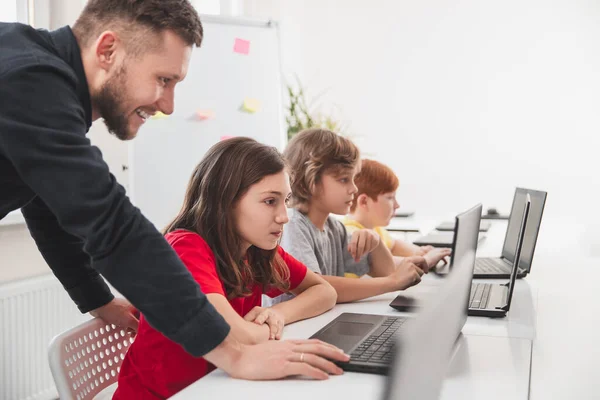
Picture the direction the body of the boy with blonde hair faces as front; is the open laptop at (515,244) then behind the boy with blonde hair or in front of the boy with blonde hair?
in front

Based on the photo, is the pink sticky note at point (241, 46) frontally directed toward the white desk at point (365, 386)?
yes

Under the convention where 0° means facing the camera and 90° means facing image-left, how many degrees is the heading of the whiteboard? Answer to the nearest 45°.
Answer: approximately 0°

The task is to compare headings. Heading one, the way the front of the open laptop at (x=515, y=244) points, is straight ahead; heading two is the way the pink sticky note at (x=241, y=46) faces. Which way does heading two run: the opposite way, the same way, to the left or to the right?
to the left

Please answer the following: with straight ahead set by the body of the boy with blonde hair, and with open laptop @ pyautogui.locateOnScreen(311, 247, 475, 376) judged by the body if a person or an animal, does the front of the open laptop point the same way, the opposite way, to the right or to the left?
the opposite way

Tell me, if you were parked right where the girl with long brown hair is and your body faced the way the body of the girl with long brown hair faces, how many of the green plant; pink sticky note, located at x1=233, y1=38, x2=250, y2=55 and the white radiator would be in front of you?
0

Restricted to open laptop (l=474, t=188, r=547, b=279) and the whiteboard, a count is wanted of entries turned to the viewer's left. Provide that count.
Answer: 1

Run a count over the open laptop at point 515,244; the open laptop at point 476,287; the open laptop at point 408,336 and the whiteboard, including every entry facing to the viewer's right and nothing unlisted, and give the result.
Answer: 0

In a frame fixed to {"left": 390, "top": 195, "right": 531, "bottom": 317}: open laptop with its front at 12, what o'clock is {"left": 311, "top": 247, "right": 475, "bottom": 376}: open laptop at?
{"left": 311, "top": 247, "right": 475, "bottom": 376}: open laptop is roughly at 9 o'clock from {"left": 390, "top": 195, "right": 531, "bottom": 317}: open laptop.

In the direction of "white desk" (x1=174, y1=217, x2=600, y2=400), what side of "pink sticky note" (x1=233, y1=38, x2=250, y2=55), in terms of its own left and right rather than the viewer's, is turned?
front

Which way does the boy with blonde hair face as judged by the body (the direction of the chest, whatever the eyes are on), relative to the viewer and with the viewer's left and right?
facing to the right of the viewer

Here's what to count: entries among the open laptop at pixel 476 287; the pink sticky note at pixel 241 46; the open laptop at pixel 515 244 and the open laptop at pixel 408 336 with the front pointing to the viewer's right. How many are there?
0

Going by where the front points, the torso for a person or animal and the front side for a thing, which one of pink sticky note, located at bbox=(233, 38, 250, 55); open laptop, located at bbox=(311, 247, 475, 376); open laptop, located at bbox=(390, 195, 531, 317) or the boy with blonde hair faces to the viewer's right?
the boy with blonde hair

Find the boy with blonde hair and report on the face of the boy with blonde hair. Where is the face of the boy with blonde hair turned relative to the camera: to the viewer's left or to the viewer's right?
to the viewer's right

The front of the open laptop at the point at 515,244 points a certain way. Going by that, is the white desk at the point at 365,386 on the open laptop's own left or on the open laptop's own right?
on the open laptop's own left

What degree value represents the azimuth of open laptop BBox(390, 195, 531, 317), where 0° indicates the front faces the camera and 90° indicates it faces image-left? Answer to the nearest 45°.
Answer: approximately 90°

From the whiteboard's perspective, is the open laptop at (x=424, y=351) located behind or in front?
in front

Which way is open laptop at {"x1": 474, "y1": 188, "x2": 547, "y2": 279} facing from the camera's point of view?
to the viewer's left

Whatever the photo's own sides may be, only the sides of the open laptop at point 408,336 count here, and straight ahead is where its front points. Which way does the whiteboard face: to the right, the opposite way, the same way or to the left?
to the left

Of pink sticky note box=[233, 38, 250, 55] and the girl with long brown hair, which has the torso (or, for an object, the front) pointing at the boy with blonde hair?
the pink sticky note

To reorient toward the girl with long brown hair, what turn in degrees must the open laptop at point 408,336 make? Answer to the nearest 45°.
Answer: approximately 45° to its right

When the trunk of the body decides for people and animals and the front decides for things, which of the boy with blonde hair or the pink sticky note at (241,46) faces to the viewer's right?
the boy with blonde hair
